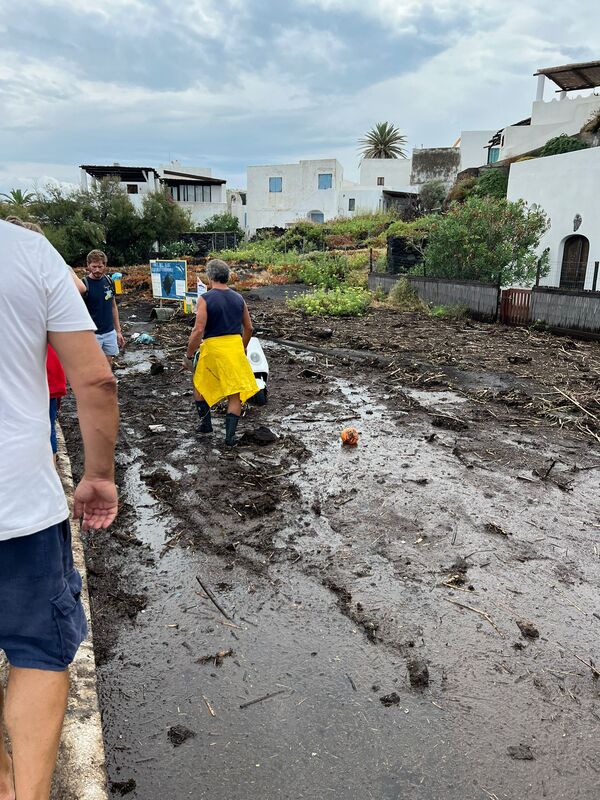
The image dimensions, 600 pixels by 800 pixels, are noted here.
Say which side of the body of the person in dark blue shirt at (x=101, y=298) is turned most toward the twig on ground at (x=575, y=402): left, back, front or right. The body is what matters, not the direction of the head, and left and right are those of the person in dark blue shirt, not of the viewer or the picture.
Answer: left

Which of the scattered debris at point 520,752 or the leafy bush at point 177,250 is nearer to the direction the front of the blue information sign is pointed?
the scattered debris

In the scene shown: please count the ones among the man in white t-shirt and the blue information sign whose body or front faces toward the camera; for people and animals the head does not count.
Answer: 1

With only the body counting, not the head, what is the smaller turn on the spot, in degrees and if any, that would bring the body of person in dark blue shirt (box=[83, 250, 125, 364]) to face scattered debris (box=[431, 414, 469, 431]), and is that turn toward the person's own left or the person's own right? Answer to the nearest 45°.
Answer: approximately 45° to the person's own left

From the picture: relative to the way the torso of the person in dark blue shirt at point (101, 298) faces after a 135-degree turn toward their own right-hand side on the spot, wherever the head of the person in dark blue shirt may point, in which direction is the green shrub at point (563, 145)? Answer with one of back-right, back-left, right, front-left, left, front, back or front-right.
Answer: right

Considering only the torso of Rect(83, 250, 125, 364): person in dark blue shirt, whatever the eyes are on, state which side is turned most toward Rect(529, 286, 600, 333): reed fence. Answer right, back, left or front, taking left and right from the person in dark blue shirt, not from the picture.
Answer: left

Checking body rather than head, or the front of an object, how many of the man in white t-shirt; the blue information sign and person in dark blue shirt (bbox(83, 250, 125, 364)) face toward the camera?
2

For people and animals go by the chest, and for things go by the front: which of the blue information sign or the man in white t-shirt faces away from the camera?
the man in white t-shirt

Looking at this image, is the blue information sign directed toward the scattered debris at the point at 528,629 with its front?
yes

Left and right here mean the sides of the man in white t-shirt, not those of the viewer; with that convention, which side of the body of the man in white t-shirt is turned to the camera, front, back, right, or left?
back

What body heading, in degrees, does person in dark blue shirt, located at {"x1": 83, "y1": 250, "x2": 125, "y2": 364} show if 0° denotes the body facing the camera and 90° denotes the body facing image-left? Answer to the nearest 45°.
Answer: approximately 0°

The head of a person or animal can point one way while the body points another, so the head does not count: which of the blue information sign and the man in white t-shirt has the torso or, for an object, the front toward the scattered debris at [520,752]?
the blue information sign
